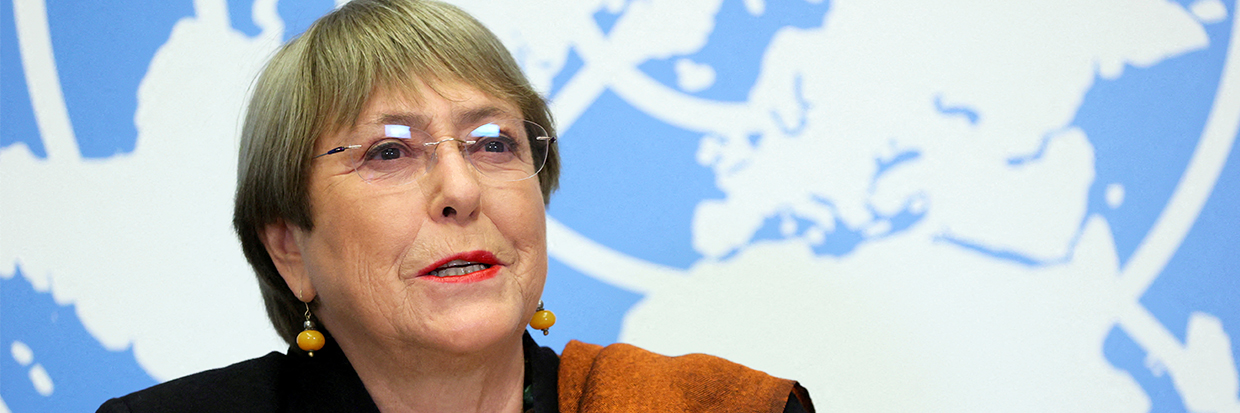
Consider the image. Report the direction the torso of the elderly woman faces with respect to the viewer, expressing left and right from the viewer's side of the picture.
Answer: facing the viewer
